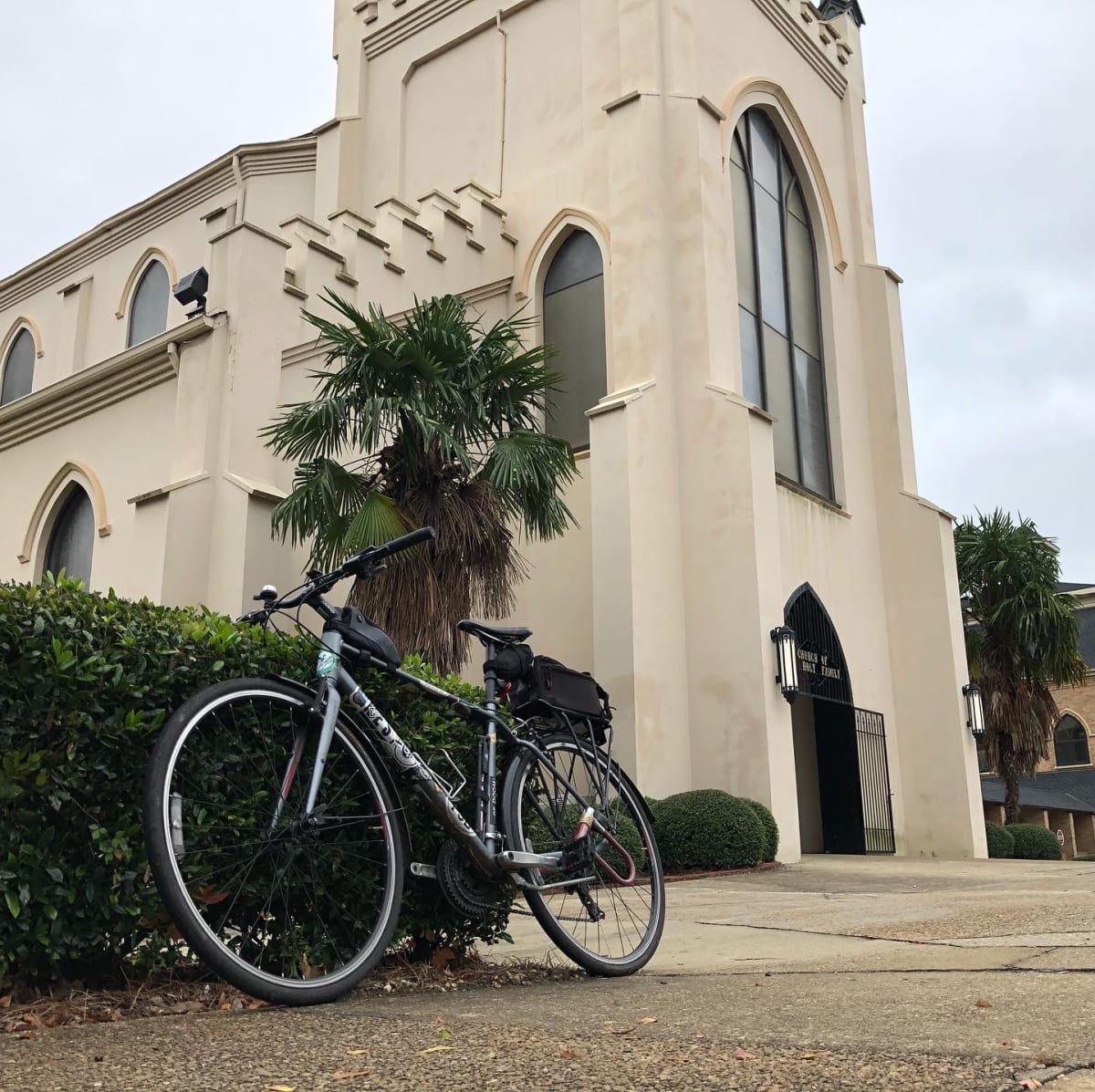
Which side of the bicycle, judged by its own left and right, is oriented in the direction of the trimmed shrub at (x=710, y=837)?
back

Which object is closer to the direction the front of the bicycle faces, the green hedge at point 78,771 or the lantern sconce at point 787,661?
the green hedge

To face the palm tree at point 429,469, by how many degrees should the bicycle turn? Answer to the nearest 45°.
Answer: approximately 135° to its right

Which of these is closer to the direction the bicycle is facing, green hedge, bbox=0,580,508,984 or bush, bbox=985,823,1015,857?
the green hedge

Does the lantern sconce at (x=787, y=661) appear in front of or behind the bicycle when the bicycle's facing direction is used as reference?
behind

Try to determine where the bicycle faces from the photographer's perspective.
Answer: facing the viewer and to the left of the viewer

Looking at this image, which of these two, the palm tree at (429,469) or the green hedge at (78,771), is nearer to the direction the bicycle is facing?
the green hedge

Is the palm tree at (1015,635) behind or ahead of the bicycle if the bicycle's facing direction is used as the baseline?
behind

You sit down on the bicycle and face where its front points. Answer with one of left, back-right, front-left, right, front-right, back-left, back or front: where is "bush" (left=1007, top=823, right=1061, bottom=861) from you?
back

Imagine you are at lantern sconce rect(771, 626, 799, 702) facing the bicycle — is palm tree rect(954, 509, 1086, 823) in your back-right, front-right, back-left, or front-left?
back-left

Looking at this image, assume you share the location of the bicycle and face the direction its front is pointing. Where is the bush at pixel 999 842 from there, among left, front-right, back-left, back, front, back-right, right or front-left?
back

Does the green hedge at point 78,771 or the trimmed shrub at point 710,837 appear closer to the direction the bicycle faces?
the green hedge
